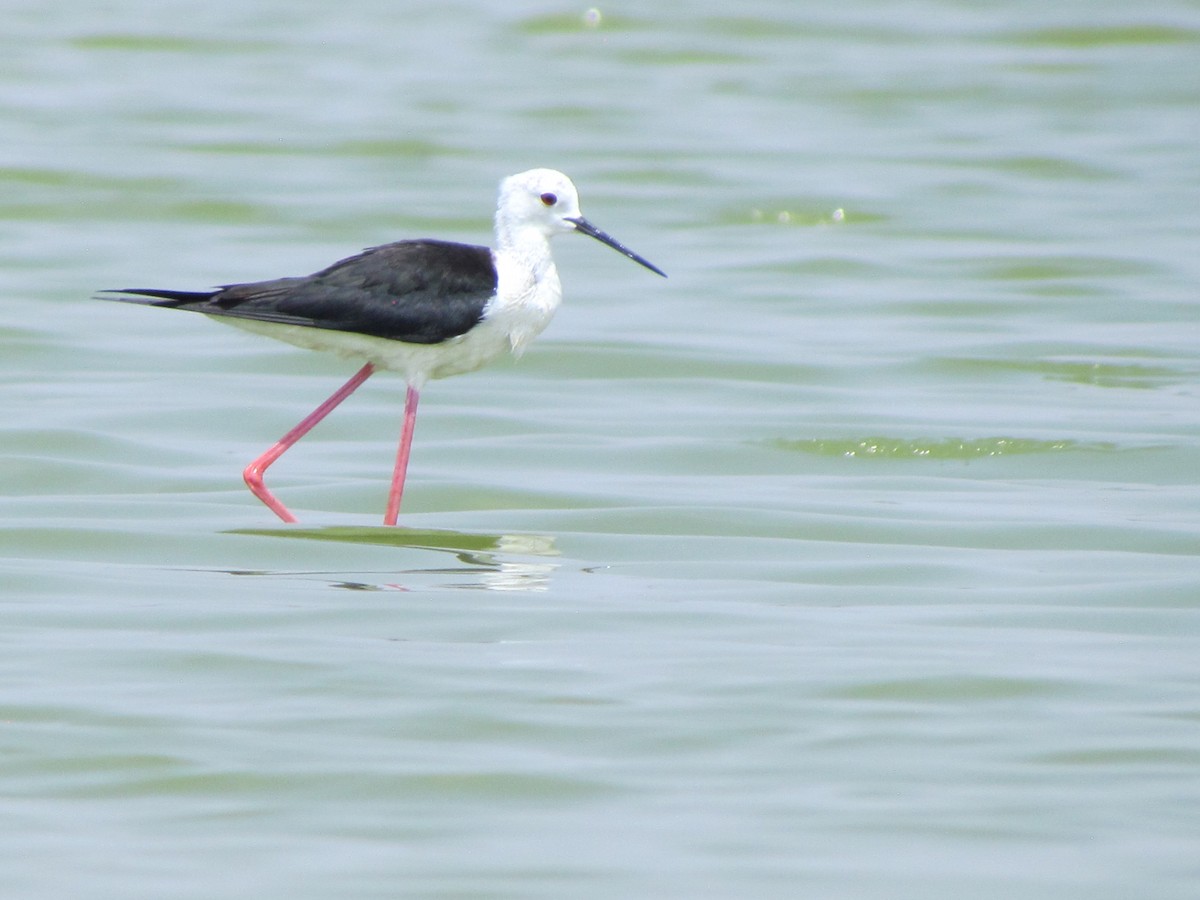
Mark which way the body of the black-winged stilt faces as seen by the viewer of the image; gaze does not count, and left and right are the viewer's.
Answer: facing to the right of the viewer
